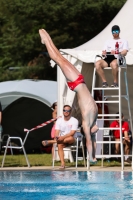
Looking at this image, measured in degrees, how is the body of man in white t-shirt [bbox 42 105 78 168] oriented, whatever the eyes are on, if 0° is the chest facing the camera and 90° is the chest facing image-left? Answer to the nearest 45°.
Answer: approximately 0°
